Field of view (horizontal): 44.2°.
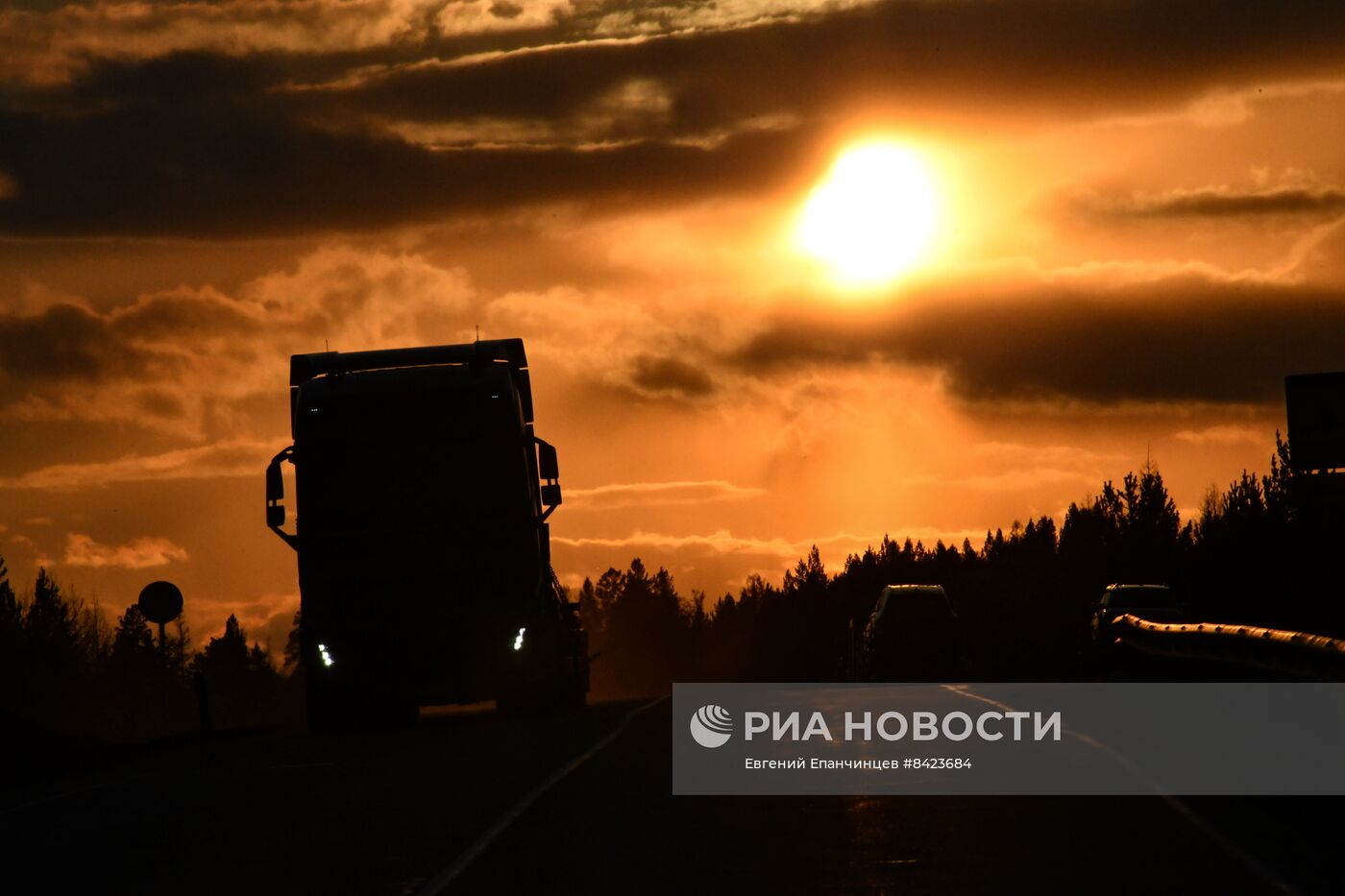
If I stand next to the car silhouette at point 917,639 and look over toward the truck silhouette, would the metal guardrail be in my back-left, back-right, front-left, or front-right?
front-left

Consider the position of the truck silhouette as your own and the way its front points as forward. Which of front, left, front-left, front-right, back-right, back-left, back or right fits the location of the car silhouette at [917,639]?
back-left

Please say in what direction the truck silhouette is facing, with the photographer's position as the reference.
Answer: facing the viewer

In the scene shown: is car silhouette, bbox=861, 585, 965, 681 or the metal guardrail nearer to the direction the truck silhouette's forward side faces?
the metal guardrail

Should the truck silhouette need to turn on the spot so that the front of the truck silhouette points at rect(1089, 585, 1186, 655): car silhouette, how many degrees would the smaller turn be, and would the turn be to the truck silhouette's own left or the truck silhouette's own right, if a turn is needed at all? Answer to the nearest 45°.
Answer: approximately 135° to the truck silhouette's own left

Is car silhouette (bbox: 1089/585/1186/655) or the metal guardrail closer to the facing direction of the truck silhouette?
the metal guardrail
